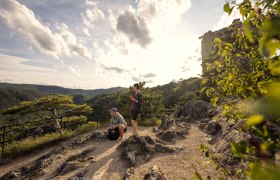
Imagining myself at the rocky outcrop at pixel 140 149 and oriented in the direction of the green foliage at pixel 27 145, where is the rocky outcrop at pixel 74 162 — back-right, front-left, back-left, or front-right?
front-left

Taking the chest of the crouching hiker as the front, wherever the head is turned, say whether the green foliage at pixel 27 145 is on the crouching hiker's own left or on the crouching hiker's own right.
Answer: on the crouching hiker's own right

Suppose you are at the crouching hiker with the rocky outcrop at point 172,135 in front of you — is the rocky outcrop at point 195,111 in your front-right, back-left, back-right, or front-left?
front-left

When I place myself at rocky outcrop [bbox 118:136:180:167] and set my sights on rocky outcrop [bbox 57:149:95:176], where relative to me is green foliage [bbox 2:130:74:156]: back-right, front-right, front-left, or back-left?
front-right
